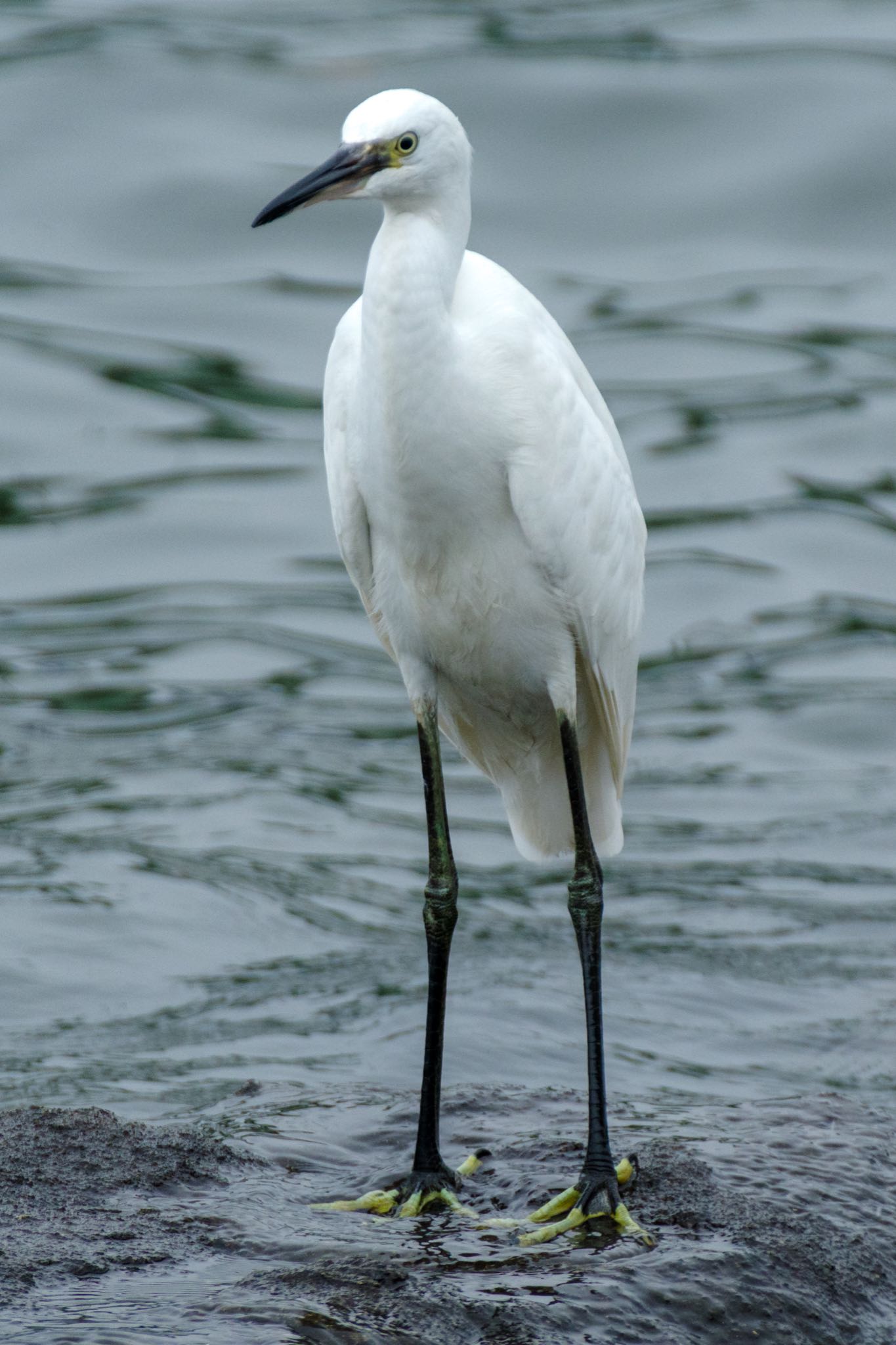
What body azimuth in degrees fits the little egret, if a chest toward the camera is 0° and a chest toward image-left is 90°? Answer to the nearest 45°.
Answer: approximately 45°
